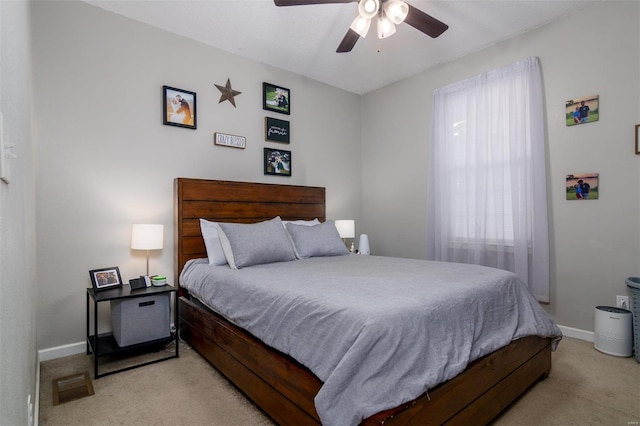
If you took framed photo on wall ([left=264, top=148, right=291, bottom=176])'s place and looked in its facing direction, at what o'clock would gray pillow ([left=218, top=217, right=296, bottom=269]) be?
The gray pillow is roughly at 2 o'clock from the framed photo on wall.

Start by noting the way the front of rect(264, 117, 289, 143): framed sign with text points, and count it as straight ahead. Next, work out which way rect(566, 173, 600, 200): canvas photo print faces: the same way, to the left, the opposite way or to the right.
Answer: to the right

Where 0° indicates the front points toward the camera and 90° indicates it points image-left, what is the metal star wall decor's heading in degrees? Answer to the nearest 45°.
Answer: approximately 0°
